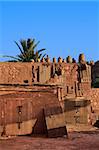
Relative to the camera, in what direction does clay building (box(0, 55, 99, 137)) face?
facing the viewer
